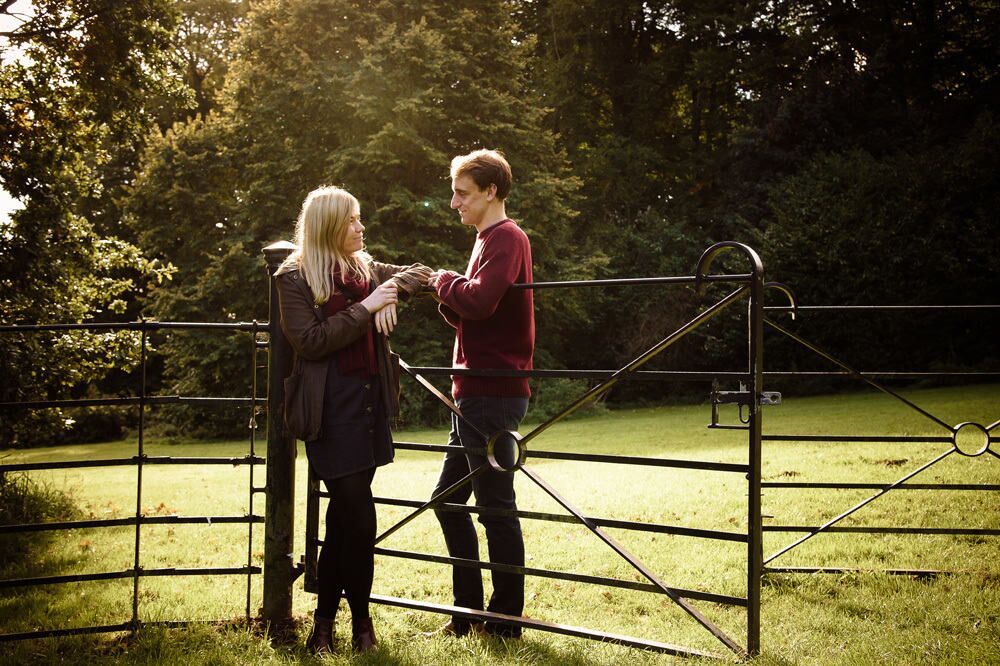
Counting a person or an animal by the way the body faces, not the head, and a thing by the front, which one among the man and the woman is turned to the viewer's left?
the man

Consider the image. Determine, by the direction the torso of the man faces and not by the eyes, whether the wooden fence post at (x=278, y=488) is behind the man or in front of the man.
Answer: in front

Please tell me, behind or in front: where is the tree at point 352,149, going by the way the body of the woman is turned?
behind

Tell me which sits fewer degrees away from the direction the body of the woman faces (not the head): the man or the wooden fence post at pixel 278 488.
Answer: the man

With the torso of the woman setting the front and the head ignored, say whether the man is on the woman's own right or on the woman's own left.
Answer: on the woman's own left

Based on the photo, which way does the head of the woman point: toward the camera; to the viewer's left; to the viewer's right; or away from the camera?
to the viewer's right

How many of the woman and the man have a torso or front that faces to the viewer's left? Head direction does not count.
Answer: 1

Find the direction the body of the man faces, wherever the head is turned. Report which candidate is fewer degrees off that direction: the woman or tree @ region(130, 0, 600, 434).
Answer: the woman

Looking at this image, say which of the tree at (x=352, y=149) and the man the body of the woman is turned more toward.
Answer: the man

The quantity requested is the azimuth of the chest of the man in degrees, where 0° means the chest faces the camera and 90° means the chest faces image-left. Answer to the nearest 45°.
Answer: approximately 90°

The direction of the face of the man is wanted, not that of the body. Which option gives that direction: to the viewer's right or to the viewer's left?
to the viewer's left

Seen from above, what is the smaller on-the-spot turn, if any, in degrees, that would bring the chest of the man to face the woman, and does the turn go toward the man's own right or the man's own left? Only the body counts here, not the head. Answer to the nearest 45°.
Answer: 0° — they already face them
